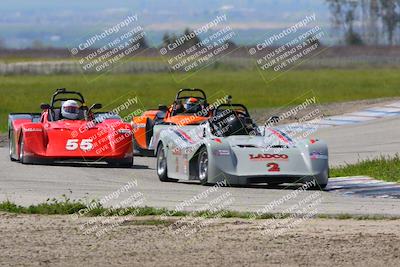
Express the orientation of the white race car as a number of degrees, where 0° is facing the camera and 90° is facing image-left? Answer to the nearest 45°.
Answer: approximately 315°

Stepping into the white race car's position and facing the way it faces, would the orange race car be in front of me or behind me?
behind

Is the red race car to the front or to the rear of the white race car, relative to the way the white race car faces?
to the rear
